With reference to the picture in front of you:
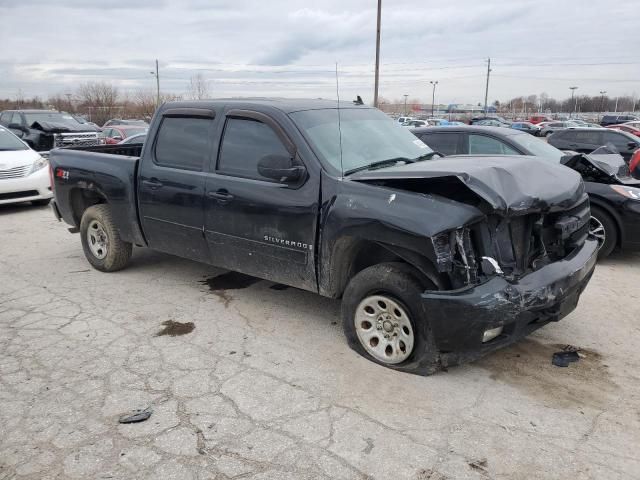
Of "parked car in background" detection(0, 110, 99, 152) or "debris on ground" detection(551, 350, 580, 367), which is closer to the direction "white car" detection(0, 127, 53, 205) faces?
the debris on ground

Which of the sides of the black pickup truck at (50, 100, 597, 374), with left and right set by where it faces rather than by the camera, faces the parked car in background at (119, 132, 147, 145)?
back

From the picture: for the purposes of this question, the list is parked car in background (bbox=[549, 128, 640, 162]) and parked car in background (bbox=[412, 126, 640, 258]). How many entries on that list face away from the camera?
0

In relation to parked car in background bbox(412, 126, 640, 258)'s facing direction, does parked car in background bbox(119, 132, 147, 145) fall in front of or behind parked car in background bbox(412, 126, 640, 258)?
behind

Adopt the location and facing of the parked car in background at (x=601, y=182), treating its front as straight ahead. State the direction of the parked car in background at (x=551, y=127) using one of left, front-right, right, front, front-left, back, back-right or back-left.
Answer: back-left

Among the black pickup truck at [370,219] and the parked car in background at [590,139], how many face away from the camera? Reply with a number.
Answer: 0

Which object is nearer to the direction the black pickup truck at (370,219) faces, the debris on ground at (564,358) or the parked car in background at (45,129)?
the debris on ground

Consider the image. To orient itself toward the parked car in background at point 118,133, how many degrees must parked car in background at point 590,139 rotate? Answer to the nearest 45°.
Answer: approximately 135° to its right

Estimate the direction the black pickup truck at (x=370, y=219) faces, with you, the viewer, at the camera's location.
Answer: facing the viewer and to the right of the viewer

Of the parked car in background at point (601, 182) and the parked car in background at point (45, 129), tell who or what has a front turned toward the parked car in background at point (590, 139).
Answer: the parked car in background at point (45, 129)
